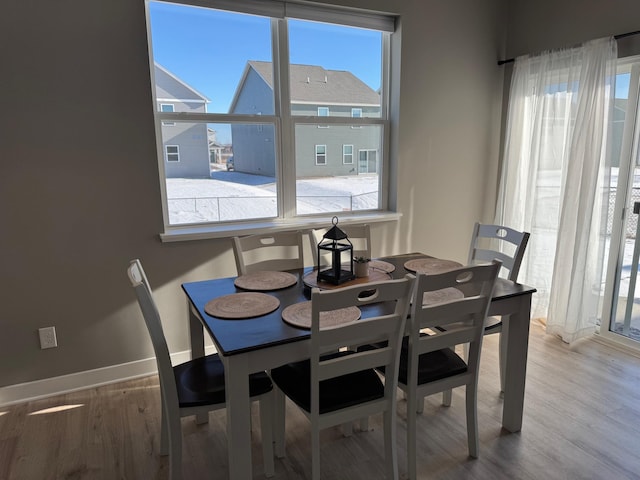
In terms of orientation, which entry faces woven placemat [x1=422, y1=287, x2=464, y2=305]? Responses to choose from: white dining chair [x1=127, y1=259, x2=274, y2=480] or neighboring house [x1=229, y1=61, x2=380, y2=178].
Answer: the white dining chair

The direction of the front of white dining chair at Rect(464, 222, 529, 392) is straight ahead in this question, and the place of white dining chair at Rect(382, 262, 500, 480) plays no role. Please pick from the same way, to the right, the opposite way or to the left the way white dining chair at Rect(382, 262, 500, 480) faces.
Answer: to the right

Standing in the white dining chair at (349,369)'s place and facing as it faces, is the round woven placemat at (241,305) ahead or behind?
ahead

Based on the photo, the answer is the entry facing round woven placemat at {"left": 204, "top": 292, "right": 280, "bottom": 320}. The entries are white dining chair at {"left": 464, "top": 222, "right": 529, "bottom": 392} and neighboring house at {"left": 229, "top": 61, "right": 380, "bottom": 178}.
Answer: the white dining chair

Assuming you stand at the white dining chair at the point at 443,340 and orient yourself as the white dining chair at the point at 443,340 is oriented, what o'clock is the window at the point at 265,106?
The window is roughly at 12 o'clock from the white dining chair.

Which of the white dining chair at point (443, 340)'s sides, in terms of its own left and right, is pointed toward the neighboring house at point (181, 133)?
front

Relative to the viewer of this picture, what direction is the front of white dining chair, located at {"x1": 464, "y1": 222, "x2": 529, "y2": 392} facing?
facing the viewer and to the left of the viewer

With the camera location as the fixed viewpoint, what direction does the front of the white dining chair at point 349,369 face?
facing away from the viewer and to the left of the viewer

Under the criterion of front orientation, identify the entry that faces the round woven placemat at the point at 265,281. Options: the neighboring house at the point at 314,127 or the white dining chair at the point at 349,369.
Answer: the white dining chair

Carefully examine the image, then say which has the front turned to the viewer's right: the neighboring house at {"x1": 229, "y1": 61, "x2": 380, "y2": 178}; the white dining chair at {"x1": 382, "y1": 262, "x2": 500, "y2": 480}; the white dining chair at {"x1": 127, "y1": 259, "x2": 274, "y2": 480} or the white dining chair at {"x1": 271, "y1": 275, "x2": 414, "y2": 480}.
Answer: the white dining chair at {"x1": 127, "y1": 259, "x2": 274, "y2": 480}

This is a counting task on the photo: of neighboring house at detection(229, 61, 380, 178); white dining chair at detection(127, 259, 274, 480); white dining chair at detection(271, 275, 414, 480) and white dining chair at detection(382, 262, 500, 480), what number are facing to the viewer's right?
1

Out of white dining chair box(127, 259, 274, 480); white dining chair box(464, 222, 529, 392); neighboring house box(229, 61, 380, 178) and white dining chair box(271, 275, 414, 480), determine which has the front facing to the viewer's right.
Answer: white dining chair box(127, 259, 274, 480)

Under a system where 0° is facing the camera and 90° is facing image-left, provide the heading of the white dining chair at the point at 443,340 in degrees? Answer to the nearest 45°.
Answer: approximately 135°

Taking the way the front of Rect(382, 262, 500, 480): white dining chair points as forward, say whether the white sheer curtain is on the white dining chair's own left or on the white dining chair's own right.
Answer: on the white dining chair's own right

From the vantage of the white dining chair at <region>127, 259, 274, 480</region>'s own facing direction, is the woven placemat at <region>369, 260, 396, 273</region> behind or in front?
in front
